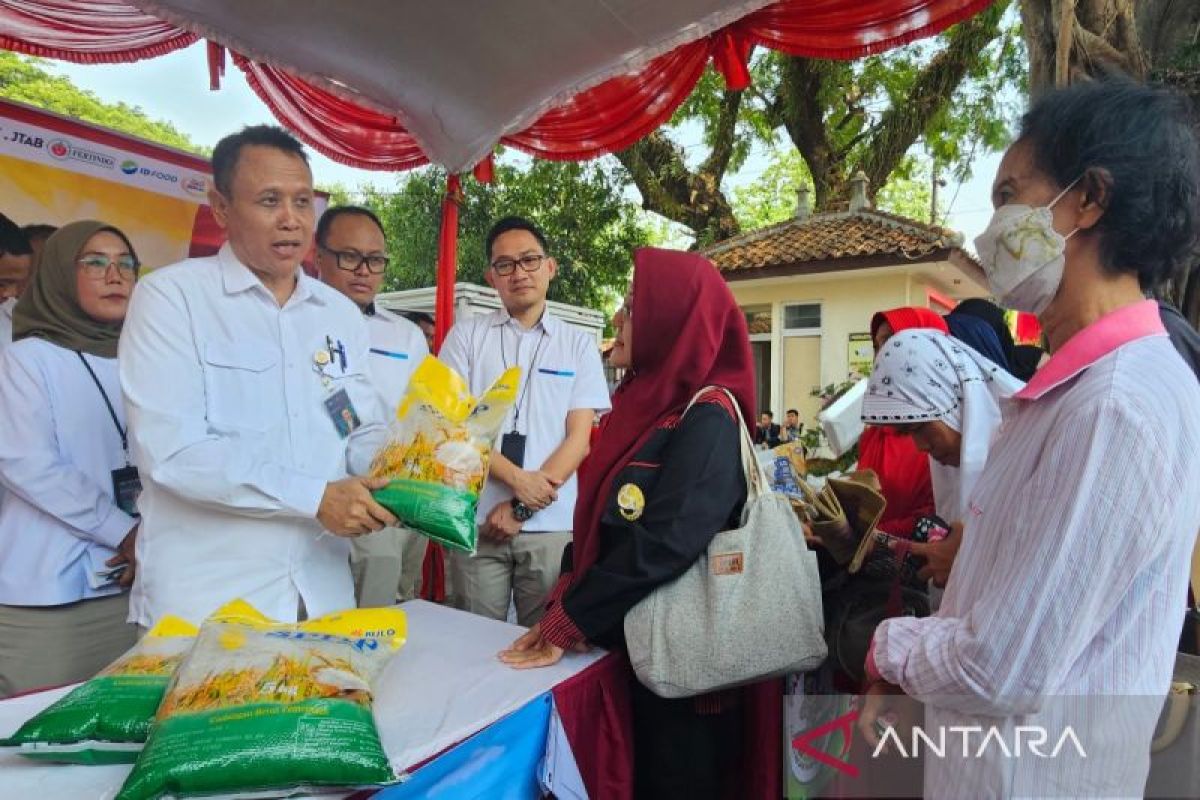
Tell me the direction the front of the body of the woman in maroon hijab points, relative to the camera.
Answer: to the viewer's left

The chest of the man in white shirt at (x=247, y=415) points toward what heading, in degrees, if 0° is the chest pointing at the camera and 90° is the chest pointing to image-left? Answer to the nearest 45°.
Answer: approximately 315°

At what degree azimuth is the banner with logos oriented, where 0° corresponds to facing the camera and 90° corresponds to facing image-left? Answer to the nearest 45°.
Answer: approximately 315°

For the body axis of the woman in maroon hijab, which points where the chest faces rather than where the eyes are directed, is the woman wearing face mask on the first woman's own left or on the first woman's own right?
on the first woman's own left

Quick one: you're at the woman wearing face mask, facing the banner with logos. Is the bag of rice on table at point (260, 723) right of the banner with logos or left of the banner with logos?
left

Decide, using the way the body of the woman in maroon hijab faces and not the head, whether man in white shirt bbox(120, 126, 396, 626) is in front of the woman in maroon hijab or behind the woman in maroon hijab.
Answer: in front

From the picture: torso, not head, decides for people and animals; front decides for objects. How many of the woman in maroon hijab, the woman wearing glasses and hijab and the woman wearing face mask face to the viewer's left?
2

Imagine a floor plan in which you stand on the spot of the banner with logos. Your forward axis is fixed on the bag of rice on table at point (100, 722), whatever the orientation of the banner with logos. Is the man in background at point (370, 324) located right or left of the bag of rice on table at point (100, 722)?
left

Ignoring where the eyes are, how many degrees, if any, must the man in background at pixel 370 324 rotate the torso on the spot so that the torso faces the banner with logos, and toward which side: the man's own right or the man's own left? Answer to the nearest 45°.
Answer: approximately 135° to the man's own right

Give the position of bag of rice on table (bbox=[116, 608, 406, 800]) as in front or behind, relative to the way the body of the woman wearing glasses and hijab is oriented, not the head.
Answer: in front

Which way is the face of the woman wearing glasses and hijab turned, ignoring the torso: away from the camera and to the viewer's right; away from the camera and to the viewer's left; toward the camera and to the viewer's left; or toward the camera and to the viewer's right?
toward the camera and to the viewer's right

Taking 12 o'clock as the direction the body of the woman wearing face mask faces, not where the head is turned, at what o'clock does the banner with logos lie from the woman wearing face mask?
The banner with logos is roughly at 12 o'clock from the woman wearing face mask.
